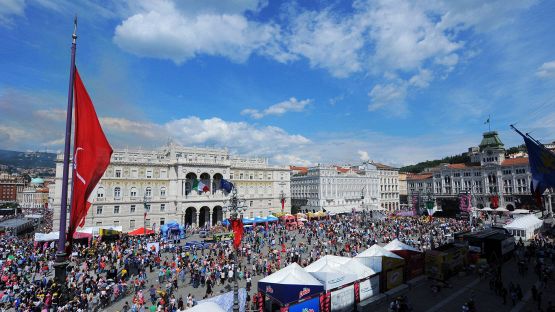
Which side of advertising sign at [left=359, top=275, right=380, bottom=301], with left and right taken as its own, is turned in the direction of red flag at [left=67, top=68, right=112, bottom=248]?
right

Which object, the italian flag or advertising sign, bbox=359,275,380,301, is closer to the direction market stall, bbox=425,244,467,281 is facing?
the advertising sign
